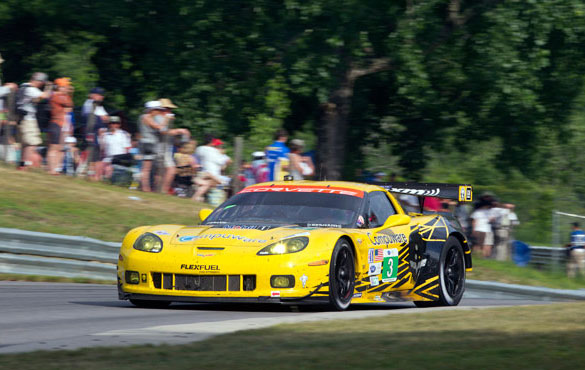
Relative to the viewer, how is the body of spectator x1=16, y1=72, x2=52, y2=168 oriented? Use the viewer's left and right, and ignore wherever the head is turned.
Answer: facing to the right of the viewer

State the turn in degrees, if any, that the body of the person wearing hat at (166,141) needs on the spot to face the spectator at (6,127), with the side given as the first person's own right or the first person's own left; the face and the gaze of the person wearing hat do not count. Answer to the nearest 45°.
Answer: approximately 180°

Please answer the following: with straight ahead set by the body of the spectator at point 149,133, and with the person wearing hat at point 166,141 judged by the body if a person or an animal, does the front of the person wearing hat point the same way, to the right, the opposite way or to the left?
the same way

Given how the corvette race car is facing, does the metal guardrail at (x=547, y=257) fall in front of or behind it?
behind

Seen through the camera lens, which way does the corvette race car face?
facing the viewer and to the left of the viewer

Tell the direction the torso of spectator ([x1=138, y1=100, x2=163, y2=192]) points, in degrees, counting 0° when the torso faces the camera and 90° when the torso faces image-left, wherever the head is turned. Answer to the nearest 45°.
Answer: approximately 270°

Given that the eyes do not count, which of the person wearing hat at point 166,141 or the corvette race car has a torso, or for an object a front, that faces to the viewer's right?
the person wearing hat

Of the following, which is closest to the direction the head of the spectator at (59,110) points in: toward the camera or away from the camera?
toward the camera

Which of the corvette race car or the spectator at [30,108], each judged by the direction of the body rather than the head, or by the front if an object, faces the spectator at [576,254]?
the spectator at [30,108]
